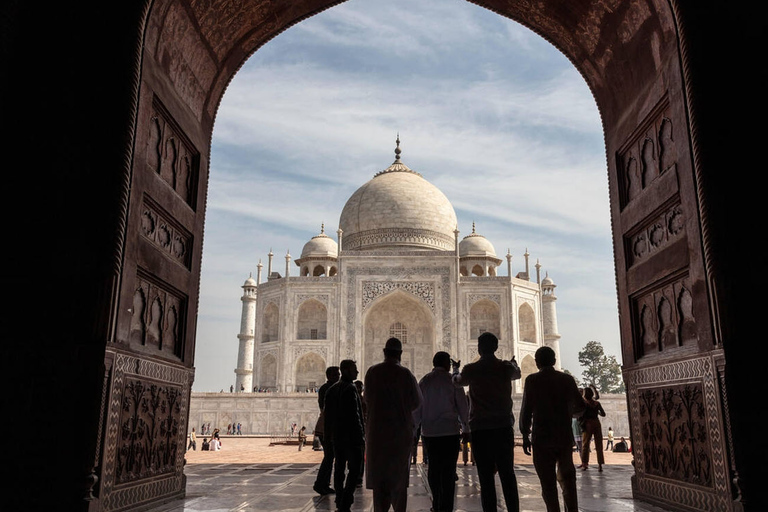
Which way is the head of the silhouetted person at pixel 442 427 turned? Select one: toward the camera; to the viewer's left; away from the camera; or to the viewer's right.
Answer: away from the camera

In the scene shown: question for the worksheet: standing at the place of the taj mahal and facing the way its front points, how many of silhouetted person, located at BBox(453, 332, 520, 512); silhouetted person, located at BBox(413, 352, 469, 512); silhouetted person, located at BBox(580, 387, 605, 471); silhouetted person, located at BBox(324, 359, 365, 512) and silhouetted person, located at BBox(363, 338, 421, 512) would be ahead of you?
5

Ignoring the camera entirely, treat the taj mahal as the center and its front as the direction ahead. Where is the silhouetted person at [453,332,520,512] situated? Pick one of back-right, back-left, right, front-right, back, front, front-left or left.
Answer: front

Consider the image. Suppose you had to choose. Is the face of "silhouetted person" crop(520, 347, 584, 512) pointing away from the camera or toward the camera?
away from the camera

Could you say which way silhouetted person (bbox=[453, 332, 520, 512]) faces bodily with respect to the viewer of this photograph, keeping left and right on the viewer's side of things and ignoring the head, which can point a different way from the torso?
facing away from the viewer

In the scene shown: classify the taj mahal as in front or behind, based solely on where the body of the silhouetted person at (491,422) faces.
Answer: in front

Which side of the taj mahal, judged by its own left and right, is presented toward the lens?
front

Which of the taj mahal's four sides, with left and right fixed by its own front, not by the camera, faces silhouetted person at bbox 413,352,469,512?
front

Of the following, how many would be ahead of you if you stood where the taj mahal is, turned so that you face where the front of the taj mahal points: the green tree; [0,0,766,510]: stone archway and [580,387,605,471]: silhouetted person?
2

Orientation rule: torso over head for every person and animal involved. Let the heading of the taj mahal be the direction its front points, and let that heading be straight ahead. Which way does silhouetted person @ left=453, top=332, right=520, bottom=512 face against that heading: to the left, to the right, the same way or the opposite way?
the opposite way

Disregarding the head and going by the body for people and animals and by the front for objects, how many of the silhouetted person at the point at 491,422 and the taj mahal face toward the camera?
1

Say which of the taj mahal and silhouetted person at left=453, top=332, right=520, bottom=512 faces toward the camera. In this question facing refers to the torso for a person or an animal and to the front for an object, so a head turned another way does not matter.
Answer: the taj mahal
